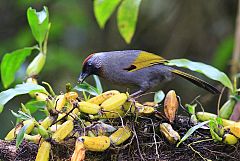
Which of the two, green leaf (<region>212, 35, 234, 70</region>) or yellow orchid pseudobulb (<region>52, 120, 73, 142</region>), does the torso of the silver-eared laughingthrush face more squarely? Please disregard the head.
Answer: the yellow orchid pseudobulb

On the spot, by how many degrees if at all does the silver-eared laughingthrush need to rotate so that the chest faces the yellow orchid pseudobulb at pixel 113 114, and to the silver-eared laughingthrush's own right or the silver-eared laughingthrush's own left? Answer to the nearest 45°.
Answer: approximately 90° to the silver-eared laughingthrush's own left

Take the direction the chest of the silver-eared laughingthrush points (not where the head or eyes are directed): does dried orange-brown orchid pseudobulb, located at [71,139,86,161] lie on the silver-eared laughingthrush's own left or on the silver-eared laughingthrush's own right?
on the silver-eared laughingthrush's own left

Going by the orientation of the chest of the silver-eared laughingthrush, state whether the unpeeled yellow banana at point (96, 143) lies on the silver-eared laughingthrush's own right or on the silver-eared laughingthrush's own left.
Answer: on the silver-eared laughingthrush's own left

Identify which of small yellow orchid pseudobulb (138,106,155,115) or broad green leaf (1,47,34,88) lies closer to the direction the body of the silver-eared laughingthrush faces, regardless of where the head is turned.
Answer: the broad green leaf

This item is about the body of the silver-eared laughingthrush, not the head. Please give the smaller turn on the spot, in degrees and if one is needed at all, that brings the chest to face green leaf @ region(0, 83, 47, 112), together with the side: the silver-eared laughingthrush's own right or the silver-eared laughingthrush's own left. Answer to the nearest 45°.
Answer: approximately 45° to the silver-eared laughingthrush's own left

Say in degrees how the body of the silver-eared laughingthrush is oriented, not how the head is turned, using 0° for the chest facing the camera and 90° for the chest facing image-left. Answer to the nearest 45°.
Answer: approximately 90°

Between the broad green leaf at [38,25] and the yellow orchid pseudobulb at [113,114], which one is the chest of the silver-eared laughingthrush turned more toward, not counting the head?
the broad green leaf

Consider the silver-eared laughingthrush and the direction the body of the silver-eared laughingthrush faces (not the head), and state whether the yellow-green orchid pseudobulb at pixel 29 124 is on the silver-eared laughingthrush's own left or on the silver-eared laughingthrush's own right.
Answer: on the silver-eared laughingthrush's own left
